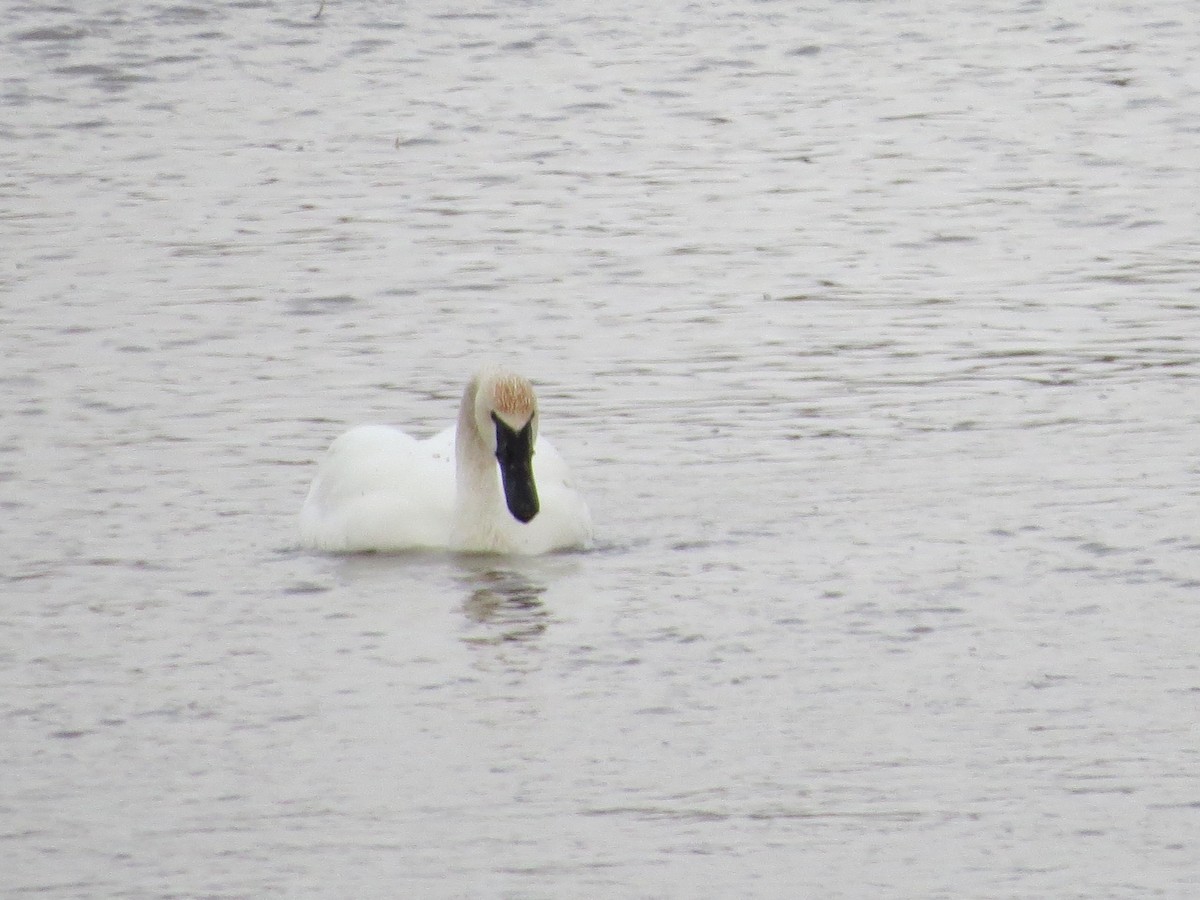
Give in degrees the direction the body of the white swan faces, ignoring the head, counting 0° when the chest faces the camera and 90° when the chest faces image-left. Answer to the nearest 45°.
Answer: approximately 315°
